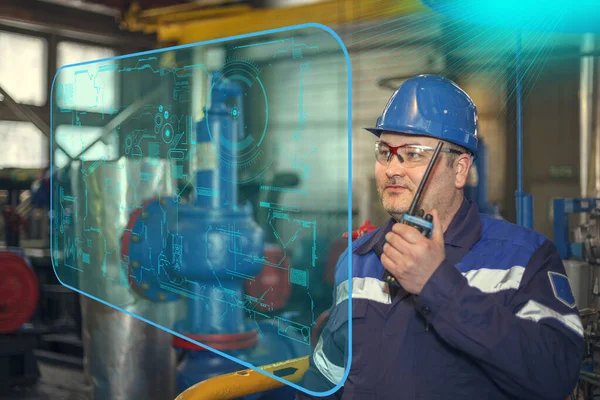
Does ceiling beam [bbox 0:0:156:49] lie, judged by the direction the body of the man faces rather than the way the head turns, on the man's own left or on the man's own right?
on the man's own right

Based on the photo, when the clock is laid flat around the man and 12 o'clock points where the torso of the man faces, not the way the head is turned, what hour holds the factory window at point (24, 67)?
The factory window is roughly at 3 o'clock from the man.

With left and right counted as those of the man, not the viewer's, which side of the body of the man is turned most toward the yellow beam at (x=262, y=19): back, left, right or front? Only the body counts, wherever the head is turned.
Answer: right

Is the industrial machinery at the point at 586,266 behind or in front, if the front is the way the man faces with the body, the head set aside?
behind

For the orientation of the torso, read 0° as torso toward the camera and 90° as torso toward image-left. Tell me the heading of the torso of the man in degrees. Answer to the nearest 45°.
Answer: approximately 45°

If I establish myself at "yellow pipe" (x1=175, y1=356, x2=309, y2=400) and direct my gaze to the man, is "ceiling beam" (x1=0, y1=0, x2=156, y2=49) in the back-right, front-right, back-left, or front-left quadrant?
back-left

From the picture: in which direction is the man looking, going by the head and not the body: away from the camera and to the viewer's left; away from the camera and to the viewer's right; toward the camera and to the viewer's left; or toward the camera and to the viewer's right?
toward the camera and to the viewer's left

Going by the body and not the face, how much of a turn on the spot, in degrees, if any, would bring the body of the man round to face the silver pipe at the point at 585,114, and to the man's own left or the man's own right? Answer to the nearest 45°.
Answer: approximately 135° to the man's own right

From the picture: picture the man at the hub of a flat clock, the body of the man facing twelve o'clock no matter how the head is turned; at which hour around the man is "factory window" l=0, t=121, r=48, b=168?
The factory window is roughly at 3 o'clock from the man.

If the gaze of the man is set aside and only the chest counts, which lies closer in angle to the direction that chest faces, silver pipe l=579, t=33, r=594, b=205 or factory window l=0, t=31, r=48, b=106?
the factory window

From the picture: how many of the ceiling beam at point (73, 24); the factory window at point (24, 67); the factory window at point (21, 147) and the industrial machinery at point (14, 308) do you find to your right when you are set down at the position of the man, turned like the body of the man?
4

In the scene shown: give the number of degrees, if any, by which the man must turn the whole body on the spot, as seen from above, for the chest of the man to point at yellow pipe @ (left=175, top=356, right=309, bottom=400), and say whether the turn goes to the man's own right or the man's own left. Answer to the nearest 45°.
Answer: approximately 45° to the man's own right

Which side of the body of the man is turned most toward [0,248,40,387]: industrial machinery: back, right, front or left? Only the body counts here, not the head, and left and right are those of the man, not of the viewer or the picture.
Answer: right
